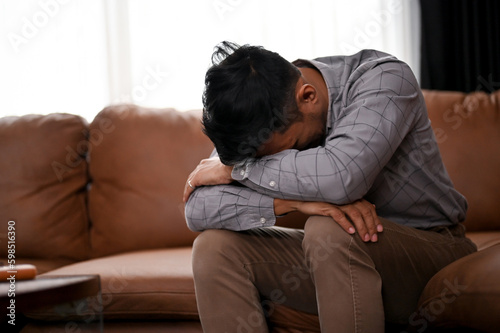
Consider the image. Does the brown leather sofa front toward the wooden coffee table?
yes

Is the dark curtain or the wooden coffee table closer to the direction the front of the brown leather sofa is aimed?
the wooden coffee table

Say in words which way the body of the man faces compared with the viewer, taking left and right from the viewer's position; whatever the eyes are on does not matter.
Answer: facing the viewer and to the left of the viewer

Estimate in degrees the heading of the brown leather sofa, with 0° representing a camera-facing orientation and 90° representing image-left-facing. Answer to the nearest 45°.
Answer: approximately 0°
